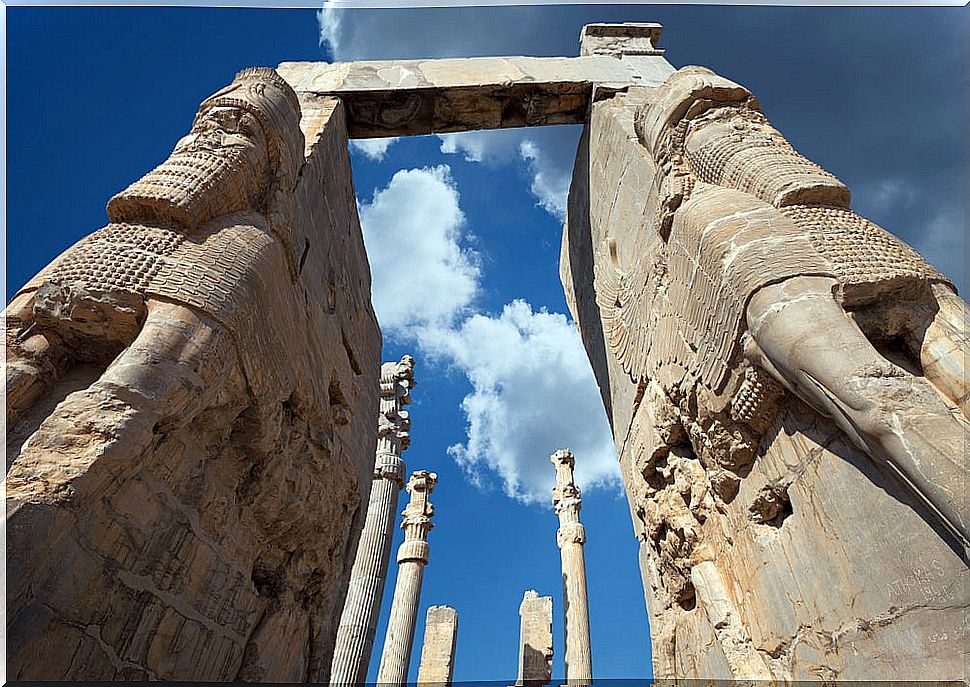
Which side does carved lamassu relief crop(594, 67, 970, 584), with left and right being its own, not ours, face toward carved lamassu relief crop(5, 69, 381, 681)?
right

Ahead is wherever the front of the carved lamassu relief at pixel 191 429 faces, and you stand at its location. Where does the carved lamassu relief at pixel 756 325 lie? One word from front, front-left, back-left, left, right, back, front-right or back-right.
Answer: left

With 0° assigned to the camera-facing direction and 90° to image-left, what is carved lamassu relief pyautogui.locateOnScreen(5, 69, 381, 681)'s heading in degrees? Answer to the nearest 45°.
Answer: approximately 45°

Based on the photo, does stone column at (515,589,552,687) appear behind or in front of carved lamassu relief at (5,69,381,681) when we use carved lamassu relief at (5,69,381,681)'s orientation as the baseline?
behind

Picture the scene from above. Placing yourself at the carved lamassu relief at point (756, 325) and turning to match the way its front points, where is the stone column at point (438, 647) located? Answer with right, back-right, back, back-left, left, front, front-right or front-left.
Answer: back

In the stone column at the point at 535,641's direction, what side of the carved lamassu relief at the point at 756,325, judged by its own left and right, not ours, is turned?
back

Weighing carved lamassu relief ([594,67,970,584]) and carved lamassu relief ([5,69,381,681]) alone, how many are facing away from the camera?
0

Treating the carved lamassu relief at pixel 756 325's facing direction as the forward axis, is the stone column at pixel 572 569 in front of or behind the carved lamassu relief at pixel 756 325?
behind

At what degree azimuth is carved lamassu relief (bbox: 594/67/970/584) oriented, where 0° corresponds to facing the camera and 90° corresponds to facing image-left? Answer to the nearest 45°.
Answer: approximately 315°

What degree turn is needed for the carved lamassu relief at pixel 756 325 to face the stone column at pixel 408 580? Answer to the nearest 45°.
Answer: approximately 180°

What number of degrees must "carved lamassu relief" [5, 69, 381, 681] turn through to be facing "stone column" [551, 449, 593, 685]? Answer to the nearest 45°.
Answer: approximately 180°
